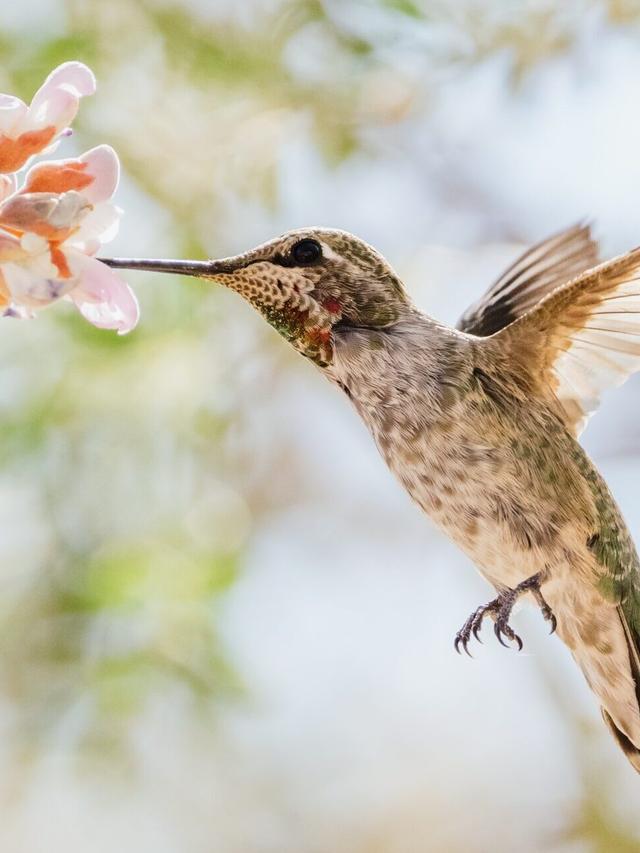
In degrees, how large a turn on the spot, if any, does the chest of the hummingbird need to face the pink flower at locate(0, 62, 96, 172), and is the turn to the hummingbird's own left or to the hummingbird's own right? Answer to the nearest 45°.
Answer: approximately 45° to the hummingbird's own left

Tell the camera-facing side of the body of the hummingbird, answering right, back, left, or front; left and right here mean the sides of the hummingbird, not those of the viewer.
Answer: left
